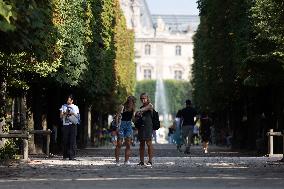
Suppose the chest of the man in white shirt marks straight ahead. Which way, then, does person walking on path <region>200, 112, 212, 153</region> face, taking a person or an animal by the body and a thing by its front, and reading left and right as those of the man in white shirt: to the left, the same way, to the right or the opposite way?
the opposite way

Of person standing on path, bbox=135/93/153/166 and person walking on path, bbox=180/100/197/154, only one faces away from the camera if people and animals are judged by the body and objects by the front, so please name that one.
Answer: person walking on path, bbox=180/100/197/154

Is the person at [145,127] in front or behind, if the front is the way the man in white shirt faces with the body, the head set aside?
in front

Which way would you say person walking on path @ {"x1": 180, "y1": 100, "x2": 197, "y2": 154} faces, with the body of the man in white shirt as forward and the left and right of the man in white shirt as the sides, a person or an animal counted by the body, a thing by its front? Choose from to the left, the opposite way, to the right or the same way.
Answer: the opposite way

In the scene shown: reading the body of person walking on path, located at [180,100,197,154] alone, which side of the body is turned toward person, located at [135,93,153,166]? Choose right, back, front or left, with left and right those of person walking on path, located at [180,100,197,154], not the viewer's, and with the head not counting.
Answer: back

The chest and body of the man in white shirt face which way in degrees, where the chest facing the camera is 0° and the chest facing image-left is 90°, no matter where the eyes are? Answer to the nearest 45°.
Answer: approximately 0°

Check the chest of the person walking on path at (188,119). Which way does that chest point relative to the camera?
away from the camera

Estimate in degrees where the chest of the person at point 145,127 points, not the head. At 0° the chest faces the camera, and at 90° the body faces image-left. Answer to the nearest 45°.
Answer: approximately 45°

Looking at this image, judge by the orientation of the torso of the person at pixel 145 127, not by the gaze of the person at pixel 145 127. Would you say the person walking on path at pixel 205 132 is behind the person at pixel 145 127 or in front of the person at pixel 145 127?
behind

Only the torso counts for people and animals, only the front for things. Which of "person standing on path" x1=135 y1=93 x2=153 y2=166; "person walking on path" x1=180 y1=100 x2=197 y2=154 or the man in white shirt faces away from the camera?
"person walking on path" x1=180 y1=100 x2=197 y2=154

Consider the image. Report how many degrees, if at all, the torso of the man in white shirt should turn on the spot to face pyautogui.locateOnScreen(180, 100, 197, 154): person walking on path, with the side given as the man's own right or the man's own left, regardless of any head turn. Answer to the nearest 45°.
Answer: approximately 135° to the man's own left

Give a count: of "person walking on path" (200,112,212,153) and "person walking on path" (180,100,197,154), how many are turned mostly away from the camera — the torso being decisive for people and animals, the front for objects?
2

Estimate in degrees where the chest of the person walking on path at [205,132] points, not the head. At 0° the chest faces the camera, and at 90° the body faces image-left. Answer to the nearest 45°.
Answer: approximately 180°
